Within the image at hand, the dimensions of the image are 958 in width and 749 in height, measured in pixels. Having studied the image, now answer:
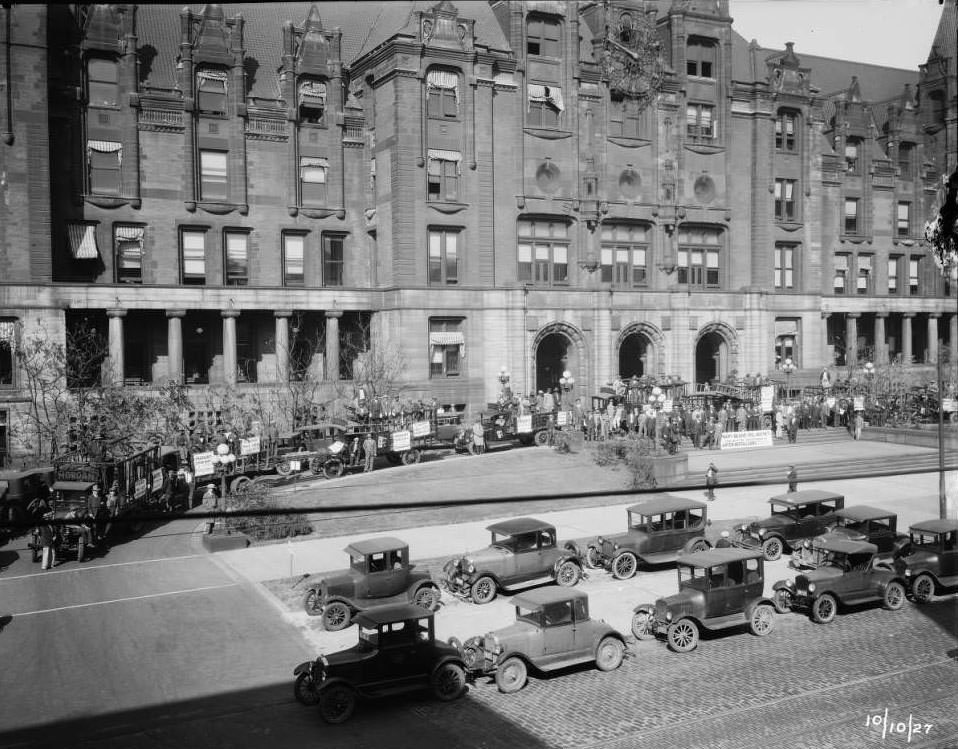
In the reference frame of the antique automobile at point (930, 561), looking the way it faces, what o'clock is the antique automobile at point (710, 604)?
the antique automobile at point (710, 604) is roughly at 12 o'clock from the antique automobile at point (930, 561).

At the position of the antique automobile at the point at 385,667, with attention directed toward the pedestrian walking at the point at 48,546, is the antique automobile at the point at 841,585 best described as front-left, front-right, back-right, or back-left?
back-right

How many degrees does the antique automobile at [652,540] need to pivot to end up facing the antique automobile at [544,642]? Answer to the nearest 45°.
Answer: approximately 45° to its left

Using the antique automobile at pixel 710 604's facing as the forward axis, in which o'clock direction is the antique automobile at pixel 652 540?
the antique automobile at pixel 652 540 is roughly at 4 o'clock from the antique automobile at pixel 710 604.

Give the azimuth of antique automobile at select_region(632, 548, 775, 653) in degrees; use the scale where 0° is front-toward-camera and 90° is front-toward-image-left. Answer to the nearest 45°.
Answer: approximately 45°

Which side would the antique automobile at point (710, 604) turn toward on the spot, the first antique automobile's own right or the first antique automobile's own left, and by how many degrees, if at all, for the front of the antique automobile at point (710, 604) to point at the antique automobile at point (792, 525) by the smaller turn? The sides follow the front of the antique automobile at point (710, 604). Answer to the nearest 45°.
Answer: approximately 135° to the first antique automobile's own right

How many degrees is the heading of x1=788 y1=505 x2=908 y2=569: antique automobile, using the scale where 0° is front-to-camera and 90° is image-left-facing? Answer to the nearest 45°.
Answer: approximately 45°

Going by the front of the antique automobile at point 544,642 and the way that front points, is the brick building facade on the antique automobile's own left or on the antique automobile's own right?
on the antique automobile's own right

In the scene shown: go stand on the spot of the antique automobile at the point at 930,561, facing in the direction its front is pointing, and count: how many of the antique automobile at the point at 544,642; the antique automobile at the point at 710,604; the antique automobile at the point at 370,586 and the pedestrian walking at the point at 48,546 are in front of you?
4

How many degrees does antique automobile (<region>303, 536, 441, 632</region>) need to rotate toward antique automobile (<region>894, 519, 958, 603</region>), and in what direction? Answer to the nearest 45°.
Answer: approximately 135° to its left

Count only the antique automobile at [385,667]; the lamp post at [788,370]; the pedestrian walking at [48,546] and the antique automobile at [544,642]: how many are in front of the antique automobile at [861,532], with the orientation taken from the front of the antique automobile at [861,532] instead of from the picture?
3

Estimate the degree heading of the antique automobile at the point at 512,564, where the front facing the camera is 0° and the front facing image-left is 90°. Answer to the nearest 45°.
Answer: approximately 45°

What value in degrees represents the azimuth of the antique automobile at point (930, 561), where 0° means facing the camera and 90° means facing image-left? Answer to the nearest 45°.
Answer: approximately 45°

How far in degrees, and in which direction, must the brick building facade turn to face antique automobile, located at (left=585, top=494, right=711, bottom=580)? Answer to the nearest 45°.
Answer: approximately 45° to its left

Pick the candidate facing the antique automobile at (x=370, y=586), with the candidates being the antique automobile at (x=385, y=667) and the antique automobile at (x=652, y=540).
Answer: the antique automobile at (x=652, y=540)
